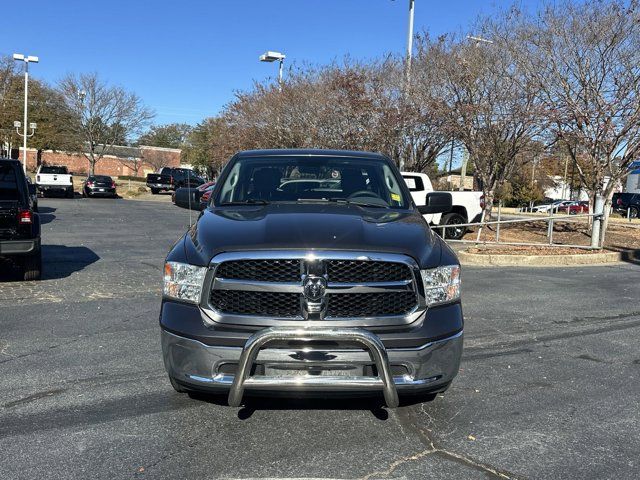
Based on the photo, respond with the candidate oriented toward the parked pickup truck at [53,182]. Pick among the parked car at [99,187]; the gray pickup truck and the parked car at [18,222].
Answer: the parked car at [18,222]

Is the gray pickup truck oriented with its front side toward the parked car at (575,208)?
no

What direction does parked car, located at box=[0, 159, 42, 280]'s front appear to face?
away from the camera

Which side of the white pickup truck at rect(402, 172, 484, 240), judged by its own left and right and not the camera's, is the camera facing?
left

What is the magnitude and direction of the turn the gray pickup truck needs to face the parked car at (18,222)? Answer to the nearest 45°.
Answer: approximately 135° to its right

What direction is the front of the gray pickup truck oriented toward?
toward the camera

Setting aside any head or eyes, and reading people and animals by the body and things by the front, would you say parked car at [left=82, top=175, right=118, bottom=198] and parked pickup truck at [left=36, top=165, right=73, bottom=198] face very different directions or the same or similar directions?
same or similar directions

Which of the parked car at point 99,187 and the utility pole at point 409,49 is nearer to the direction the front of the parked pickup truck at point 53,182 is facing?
the parked car
